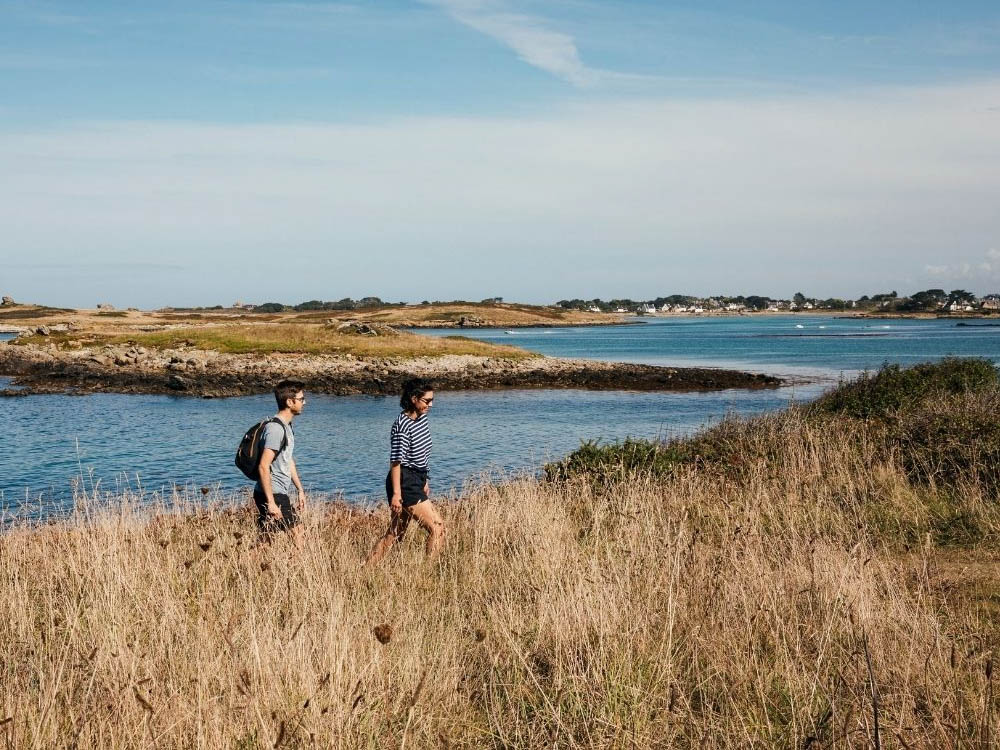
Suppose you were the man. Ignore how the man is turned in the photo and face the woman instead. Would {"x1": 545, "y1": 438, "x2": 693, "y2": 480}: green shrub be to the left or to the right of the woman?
left

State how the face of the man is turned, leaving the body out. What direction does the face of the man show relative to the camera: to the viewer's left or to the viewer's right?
to the viewer's right

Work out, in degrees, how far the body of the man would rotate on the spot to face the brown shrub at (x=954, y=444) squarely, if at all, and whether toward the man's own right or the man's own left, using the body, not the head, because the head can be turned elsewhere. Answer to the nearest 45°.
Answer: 0° — they already face it

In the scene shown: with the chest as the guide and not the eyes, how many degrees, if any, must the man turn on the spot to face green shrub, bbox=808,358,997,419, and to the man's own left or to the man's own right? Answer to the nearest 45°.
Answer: approximately 45° to the man's own left

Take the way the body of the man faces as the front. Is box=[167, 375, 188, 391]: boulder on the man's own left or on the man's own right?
on the man's own left

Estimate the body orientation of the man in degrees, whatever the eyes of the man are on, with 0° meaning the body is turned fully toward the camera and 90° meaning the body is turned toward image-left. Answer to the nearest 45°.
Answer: approximately 270°

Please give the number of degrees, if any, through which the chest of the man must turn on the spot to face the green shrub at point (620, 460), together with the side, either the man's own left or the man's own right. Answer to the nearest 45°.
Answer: approximately 45° to the man's own left

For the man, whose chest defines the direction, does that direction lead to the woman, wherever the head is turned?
yes
